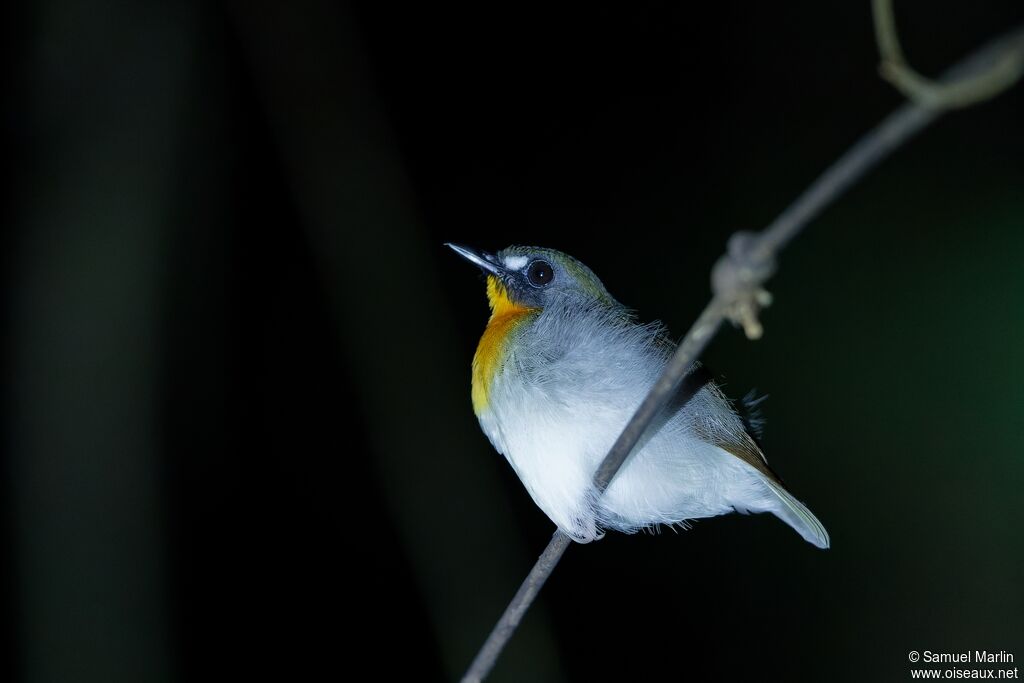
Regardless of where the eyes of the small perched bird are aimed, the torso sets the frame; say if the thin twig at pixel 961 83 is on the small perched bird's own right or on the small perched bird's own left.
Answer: on the small perched bird's own left

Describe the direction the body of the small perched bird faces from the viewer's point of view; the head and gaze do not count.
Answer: to the viewer's left
